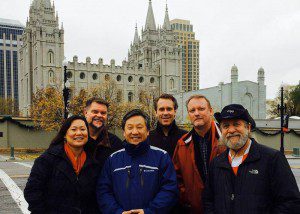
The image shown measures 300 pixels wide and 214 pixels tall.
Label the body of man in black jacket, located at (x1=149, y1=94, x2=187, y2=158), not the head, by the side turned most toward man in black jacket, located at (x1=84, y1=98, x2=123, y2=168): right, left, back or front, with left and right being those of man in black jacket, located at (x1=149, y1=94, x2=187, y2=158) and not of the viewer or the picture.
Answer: right

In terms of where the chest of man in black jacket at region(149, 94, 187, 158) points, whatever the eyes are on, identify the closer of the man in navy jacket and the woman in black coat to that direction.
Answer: the man in navy jacket

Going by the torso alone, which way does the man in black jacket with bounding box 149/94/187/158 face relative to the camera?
toward the camera

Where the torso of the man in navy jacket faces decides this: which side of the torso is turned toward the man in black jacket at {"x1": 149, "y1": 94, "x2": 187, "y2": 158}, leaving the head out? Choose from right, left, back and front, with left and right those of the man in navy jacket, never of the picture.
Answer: back

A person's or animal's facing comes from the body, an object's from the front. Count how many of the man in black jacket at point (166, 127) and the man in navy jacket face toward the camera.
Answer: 2

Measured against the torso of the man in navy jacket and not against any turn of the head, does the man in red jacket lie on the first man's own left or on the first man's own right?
on the first man's own left

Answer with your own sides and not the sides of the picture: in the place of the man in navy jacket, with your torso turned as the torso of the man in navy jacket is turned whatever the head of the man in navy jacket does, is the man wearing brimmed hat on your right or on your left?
on your left

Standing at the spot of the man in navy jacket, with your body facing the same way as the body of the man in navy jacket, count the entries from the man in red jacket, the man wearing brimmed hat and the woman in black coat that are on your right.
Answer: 1

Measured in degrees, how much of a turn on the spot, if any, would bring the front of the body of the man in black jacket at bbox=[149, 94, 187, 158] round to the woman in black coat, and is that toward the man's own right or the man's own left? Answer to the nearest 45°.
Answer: approximately 45° to the man's own right

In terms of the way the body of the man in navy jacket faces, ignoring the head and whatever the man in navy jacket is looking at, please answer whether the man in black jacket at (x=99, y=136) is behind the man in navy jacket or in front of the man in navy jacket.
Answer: behind
